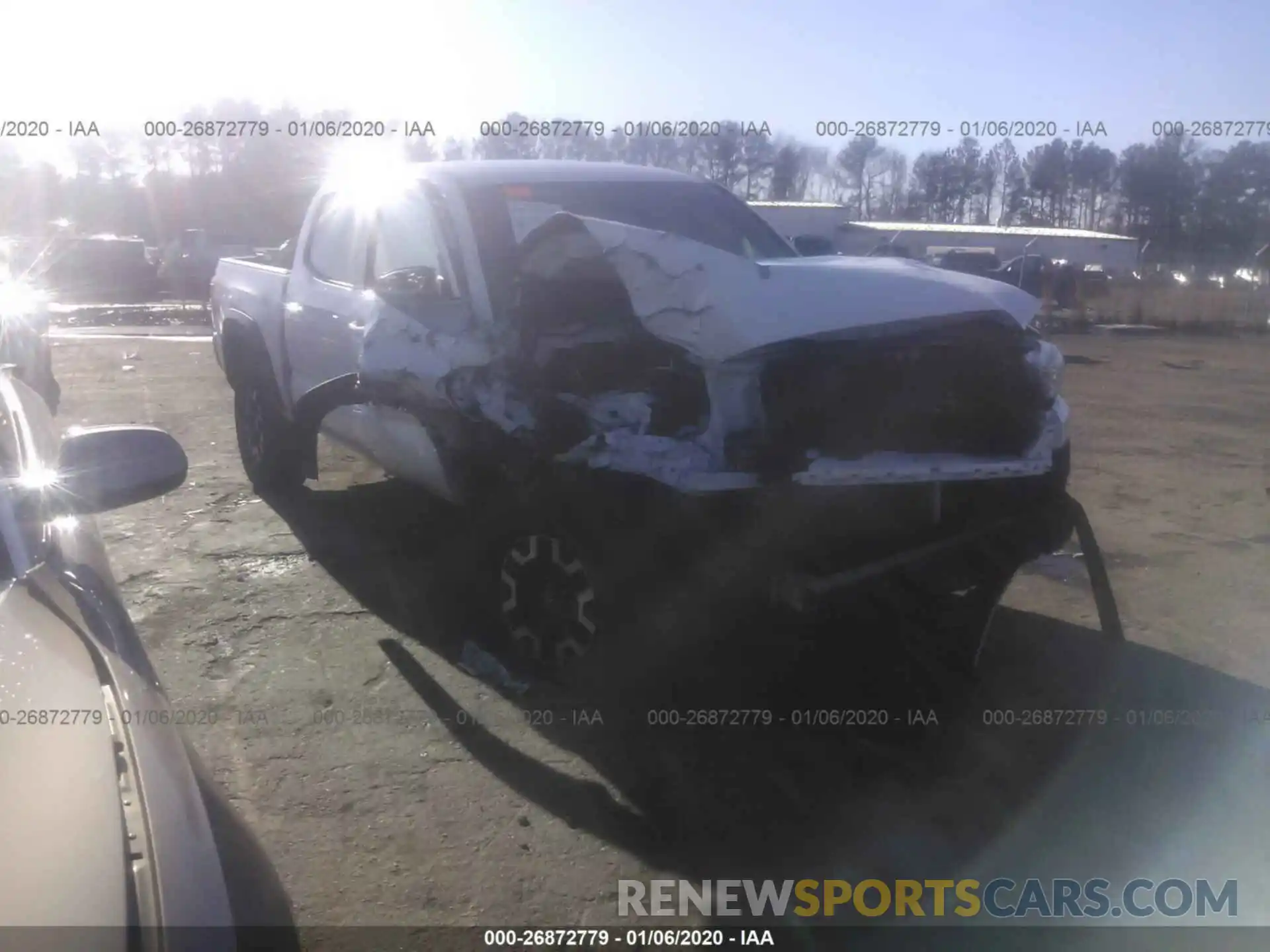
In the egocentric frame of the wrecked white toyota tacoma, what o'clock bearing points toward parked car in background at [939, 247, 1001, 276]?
The parked car in background is roughly at 8 o'clock from the wrecked white toyota tacoma.

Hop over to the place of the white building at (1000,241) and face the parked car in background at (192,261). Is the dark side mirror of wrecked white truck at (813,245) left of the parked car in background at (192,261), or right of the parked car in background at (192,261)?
left

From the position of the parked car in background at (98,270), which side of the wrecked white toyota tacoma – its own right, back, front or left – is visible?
back

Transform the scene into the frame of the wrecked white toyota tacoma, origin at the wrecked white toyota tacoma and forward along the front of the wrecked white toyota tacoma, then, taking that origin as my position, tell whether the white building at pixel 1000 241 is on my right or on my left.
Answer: on my left

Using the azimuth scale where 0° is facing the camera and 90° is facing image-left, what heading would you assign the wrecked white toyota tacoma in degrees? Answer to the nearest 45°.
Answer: approximately 315°

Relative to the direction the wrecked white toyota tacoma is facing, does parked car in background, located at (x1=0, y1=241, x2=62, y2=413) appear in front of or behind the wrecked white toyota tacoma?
behind
